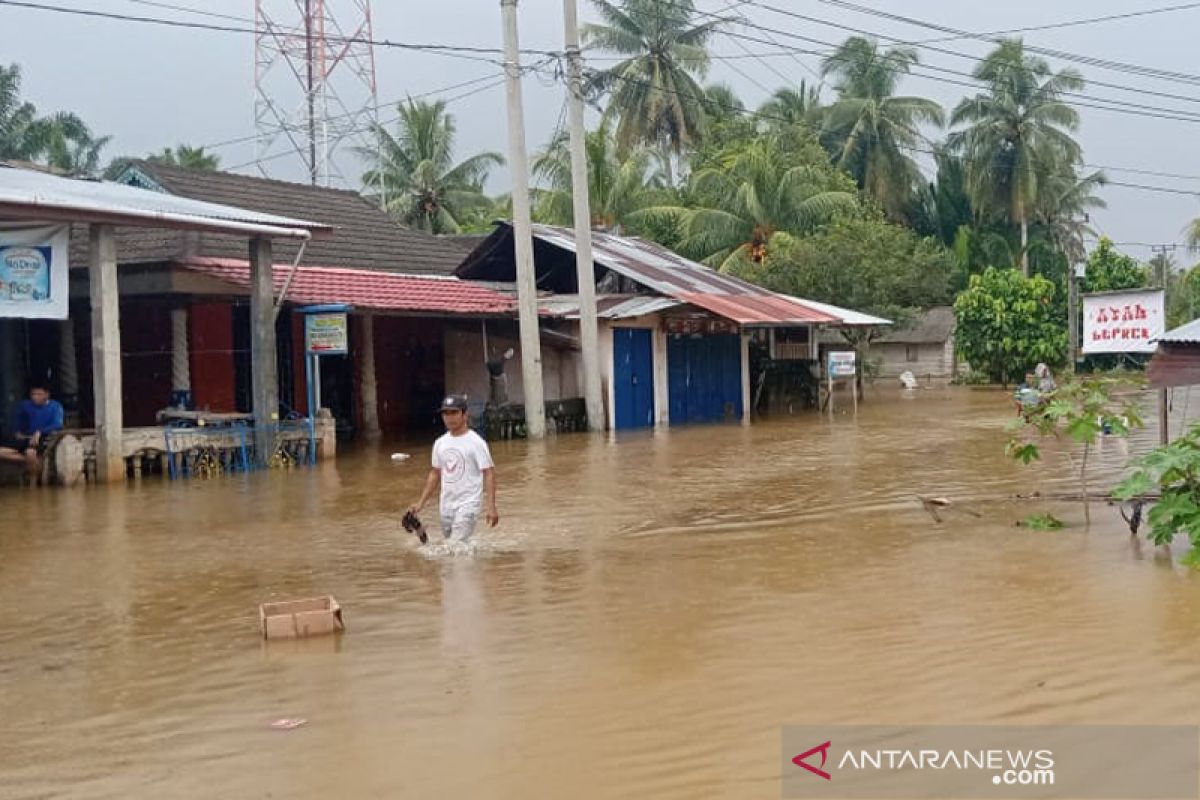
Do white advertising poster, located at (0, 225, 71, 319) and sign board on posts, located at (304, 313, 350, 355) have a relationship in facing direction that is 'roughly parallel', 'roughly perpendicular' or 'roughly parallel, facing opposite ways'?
roughly parallel

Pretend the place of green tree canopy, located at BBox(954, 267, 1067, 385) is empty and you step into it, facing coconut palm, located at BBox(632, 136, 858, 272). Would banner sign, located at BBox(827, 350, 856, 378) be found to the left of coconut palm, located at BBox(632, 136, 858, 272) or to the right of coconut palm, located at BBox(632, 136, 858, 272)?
left

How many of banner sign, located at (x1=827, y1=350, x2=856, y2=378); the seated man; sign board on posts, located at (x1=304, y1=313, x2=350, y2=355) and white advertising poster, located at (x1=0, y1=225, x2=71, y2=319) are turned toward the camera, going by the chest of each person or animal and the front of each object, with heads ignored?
4

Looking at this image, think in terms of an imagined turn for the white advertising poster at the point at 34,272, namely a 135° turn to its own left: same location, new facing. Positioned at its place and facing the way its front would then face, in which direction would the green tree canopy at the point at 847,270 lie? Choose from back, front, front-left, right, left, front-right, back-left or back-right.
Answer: front

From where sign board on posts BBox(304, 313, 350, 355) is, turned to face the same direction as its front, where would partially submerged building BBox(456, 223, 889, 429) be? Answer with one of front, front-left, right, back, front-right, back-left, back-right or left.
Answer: back-left

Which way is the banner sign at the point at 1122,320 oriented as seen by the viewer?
toward the camera

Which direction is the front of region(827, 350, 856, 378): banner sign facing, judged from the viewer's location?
facing the viewer

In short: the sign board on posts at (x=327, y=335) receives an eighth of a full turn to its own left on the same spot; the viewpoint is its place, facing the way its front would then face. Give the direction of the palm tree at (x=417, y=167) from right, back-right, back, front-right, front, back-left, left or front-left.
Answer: back-left

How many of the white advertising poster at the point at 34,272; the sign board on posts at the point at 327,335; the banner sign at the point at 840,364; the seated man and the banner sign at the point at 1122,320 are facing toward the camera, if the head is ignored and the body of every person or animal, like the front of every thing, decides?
5

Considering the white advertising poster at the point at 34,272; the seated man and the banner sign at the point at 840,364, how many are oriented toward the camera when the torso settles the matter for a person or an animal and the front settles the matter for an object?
3

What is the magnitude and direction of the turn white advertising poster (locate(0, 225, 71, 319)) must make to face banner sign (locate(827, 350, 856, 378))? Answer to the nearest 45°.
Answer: approximately 135° to its left

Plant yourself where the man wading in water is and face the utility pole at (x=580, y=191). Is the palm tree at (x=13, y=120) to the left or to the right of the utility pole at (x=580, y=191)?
left

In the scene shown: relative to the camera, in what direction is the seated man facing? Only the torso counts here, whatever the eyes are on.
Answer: toward the camera

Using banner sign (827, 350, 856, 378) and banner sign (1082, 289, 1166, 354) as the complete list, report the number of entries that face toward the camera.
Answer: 2
